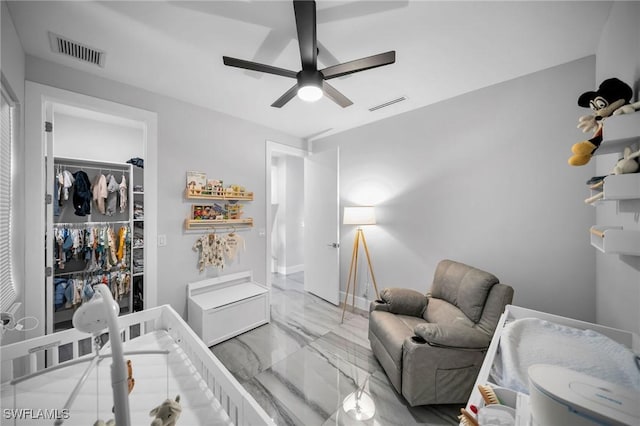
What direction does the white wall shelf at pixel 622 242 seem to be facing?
to the viewer's left

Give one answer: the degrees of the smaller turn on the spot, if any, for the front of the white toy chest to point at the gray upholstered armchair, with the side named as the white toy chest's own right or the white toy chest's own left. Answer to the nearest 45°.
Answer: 0° — it already faces it

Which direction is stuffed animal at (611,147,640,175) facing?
to the viewer's left

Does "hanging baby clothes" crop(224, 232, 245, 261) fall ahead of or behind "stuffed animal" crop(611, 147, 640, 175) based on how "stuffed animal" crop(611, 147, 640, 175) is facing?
ahead

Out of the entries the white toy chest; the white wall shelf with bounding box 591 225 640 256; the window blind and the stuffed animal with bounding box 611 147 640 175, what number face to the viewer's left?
2

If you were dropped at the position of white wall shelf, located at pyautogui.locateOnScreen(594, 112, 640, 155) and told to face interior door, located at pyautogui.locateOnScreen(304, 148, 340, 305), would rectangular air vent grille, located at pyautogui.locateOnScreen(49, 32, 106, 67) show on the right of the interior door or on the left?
left

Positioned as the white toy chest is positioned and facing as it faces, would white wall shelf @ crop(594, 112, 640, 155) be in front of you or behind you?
in front

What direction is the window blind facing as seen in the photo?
to the viewer's right

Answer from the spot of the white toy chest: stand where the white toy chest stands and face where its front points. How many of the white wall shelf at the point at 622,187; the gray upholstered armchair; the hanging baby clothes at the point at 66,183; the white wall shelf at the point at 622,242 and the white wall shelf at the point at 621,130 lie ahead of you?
4

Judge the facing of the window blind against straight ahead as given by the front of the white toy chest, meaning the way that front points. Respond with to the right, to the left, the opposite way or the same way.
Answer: to the left

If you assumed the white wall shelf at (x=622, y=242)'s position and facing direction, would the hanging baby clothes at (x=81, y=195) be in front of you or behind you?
in front
